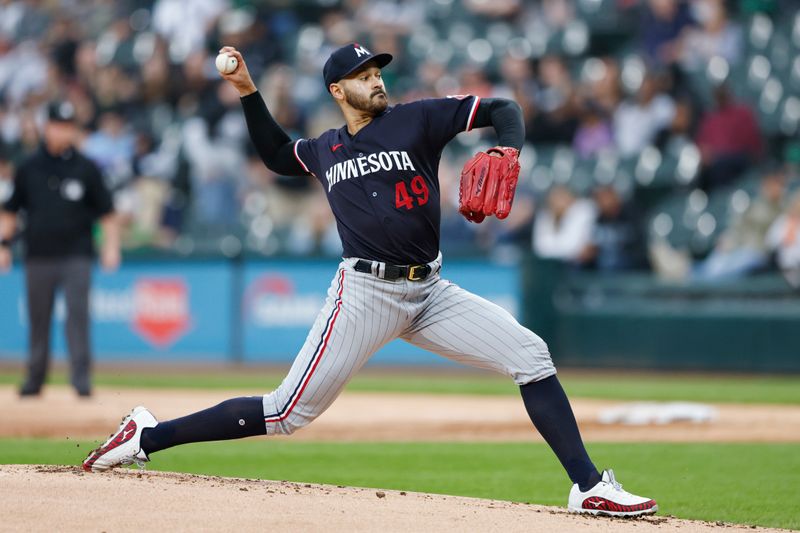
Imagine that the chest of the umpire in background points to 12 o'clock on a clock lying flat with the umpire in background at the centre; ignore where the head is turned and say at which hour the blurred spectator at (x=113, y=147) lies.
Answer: The blurred spectator is roughly at 6 o'clock from the umpire in background.

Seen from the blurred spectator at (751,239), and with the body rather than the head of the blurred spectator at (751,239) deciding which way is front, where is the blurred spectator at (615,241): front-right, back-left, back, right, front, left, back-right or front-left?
front-right

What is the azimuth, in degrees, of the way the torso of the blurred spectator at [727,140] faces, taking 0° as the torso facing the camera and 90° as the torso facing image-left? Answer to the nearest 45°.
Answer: approximately 45°

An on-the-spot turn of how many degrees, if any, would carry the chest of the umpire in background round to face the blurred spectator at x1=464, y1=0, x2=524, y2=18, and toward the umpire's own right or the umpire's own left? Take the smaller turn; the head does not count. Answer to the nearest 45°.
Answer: approximately 135° to the umpire's own left

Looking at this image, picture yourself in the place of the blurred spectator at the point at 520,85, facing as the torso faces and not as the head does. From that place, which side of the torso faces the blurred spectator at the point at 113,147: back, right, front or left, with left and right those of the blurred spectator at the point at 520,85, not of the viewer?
right

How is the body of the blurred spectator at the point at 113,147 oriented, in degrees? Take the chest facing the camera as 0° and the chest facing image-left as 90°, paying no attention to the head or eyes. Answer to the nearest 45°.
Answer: approximately 0°

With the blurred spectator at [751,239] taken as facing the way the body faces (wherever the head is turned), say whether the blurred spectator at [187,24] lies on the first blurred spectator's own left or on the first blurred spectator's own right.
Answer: on the first blurred spectator's own right

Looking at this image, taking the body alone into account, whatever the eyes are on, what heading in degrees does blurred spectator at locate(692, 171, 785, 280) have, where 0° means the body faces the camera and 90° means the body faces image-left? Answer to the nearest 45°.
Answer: approximately 45°

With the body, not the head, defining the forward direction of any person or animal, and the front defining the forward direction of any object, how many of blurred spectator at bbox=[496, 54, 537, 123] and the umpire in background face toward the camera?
2
